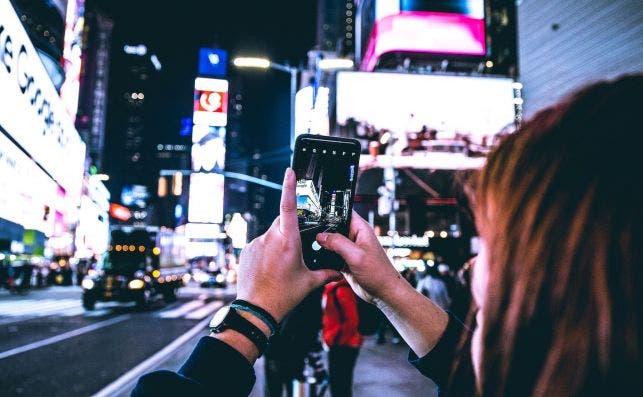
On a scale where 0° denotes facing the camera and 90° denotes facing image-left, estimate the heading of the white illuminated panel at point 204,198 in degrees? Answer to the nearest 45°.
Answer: approximately 0°

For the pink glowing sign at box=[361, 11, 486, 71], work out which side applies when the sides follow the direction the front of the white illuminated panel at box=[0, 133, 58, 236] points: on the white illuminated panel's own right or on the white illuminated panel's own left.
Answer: on the white illuminated panel's own left

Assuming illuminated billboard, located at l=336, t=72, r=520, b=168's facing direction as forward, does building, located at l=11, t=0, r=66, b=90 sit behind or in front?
in front

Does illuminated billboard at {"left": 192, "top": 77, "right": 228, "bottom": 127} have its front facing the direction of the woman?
yes

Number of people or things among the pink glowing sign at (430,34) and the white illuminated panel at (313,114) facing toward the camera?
2

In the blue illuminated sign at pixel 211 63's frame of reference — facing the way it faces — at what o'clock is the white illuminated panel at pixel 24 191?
The white illuminated panel is roughly at 12 o'clock from the blue illuminated sign.

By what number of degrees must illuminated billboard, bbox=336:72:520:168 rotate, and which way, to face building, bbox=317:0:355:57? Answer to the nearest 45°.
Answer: approximately 180°
